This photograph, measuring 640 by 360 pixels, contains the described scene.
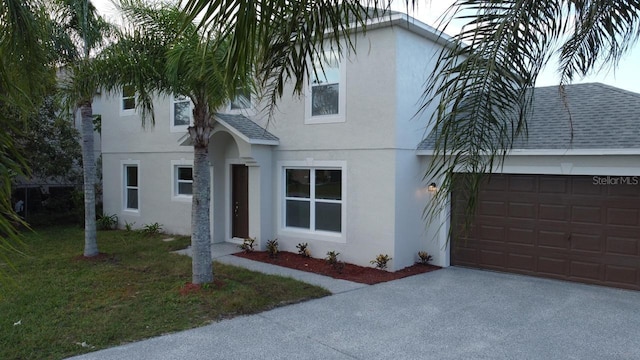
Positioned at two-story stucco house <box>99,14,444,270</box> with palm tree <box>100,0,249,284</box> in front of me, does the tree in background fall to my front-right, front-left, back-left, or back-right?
front-right

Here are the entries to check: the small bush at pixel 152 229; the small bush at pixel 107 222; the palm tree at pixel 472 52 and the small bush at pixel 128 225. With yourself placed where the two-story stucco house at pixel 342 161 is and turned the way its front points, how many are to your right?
3

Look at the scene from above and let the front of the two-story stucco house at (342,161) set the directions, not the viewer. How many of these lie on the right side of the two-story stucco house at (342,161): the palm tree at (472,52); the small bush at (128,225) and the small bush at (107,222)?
2

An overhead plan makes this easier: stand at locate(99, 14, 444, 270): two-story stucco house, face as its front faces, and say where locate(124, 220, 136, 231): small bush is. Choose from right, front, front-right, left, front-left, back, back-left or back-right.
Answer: right

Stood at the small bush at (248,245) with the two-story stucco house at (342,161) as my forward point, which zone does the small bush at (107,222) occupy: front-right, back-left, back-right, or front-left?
back-left

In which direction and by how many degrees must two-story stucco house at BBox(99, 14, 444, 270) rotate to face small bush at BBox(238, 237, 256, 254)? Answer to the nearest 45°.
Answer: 0° — it already faces it

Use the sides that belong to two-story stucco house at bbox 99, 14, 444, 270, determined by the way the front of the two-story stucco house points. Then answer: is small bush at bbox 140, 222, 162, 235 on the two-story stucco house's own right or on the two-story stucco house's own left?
on the two-story stucco house's own right

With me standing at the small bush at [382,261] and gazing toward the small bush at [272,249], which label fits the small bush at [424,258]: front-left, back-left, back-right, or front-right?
back-right

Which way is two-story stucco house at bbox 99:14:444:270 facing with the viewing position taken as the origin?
facing the viewer and to the left of the viewer

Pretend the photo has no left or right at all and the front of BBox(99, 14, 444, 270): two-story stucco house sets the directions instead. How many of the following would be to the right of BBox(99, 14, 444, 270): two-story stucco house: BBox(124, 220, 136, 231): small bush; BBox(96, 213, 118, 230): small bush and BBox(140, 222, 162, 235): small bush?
3
